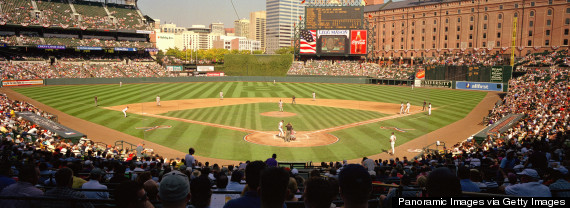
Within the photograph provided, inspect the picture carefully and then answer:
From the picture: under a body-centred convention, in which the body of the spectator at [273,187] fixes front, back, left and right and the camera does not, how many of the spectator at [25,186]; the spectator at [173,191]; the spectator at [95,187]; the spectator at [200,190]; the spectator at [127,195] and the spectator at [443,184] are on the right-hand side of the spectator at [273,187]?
1

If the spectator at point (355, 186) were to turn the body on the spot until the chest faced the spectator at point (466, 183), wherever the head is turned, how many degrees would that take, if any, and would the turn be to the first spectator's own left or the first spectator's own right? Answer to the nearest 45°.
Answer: approximately 45° to the first spectator's own right

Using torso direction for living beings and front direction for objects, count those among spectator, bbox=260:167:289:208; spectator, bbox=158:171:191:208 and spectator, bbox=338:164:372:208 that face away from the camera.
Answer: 3

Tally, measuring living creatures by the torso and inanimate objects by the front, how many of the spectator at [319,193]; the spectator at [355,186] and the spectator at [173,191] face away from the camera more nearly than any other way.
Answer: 3

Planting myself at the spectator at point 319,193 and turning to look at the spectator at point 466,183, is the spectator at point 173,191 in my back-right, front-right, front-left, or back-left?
back-left

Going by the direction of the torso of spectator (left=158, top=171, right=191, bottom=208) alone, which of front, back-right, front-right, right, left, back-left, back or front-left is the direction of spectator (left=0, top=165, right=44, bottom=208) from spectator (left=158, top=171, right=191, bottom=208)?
front-left

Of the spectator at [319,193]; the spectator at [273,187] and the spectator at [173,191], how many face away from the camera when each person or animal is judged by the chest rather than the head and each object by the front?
3

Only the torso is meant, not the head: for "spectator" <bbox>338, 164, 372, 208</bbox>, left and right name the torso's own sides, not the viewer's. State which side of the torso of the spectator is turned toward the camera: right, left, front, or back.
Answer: back

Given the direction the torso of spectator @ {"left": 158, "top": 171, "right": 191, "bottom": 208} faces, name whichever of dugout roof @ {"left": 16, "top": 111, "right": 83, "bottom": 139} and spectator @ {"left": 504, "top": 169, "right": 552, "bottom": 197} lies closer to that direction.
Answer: the dugout roof

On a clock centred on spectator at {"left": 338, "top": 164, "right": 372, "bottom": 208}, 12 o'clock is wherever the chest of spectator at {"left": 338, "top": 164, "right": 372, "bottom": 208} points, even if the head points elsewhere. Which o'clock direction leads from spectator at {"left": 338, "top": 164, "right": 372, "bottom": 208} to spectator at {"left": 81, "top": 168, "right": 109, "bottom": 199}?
spectator at {"left": 81, "top": 168, "right": 109, "bottom": 199} is roughly at 10 o'clock from spectator at {"left": 338, "top": 164, "right": 372, "bottom": 208}.

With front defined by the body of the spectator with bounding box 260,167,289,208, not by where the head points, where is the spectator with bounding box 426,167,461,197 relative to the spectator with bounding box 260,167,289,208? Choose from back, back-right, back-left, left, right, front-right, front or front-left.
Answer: right

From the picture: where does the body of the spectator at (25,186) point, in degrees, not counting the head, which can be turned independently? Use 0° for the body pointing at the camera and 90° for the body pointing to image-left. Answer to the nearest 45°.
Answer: approximately 225°

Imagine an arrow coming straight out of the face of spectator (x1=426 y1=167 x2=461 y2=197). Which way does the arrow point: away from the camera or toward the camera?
away from the camera

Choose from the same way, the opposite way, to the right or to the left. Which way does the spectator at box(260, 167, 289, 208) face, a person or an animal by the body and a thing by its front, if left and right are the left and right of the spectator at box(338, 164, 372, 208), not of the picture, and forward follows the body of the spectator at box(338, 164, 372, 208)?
the same way

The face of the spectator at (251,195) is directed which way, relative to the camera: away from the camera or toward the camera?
away from the camera

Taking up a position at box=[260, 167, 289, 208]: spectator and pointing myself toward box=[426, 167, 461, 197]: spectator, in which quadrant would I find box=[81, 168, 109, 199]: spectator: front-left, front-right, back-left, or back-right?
back-left

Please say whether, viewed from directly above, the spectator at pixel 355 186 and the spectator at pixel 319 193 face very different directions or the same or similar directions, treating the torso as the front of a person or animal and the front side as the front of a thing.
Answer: same or similar directions

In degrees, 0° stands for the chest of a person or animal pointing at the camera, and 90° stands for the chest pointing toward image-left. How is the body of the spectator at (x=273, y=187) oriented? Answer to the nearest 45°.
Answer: approximately 180°

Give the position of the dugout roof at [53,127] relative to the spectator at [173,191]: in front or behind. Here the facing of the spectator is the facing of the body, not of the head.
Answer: in front

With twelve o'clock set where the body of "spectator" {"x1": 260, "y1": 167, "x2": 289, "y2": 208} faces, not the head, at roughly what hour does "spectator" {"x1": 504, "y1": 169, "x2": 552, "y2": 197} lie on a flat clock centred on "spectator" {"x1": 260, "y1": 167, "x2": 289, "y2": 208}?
"spectator" {"x1": 504, "y1": 169, "x2": 552, "y2": 197} is roughly at 2 o'clock from "spectator" {"x1": 260, "y1": 167, "x2": 289, "y2": 208}.
